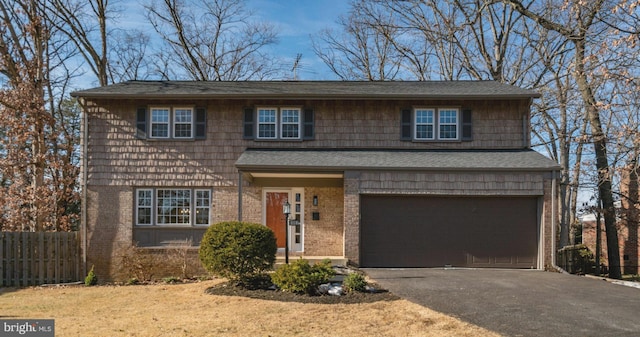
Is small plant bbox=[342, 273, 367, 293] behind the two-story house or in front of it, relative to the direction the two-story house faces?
in front

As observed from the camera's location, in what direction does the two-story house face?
facing the viewer

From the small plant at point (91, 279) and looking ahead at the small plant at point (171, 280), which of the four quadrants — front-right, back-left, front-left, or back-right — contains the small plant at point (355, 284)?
front-right

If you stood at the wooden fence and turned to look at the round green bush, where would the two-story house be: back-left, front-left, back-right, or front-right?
front-left

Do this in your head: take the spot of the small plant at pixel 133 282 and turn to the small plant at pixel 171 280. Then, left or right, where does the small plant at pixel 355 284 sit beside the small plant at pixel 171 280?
right

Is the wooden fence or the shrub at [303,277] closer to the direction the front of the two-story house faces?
the shrub

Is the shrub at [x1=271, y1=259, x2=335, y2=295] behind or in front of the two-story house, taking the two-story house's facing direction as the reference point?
in front

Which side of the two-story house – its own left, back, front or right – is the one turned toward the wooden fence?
right

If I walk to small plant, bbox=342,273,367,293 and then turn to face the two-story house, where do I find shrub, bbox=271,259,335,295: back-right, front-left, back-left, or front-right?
front-left
